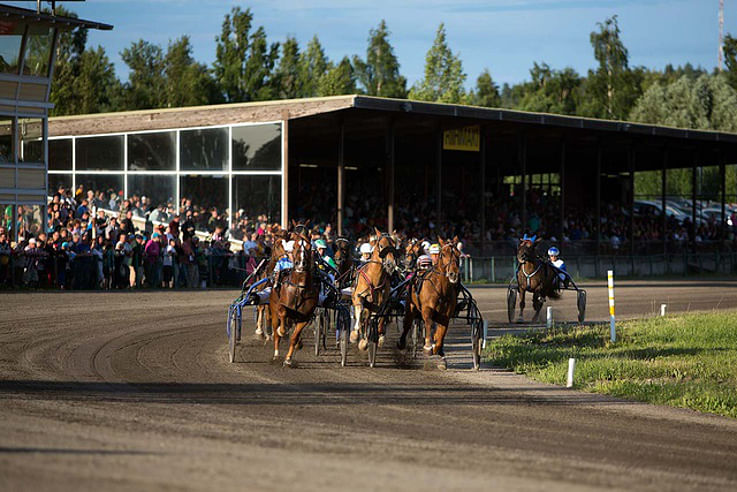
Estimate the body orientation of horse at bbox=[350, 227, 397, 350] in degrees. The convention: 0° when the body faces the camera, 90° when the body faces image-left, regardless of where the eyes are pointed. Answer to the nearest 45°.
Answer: approximately 0°

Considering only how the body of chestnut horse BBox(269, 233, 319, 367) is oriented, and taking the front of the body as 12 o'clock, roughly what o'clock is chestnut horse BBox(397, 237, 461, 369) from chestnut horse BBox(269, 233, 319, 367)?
chestnut horse BBox(397, 237, 461, 369) is roughly at 9 o'clock from chestnut horse BBox(269, 233, 319, 367).

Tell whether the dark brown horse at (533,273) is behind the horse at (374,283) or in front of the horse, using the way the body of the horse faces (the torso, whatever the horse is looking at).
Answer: behind

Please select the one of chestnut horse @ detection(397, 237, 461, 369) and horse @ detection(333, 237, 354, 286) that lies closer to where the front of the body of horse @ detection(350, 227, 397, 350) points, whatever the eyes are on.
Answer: the chestnut horse

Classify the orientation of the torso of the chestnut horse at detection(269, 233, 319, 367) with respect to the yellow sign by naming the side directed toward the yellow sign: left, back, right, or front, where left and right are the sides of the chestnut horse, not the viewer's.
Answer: back

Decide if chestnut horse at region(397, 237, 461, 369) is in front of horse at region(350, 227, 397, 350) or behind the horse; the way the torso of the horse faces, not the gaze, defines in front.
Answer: in front

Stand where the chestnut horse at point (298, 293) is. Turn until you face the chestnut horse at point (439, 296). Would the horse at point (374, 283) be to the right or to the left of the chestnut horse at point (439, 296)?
left

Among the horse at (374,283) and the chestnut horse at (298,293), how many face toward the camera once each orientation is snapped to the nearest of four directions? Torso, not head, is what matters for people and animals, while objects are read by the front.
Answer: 2

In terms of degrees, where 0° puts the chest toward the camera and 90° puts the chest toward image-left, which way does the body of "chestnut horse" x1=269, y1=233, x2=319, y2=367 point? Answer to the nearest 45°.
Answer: approximately 0°

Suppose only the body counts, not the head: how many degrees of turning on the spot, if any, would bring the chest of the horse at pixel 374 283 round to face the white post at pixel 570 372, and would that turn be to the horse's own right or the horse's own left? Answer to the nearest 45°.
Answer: approximately 45° to the horse's own left
